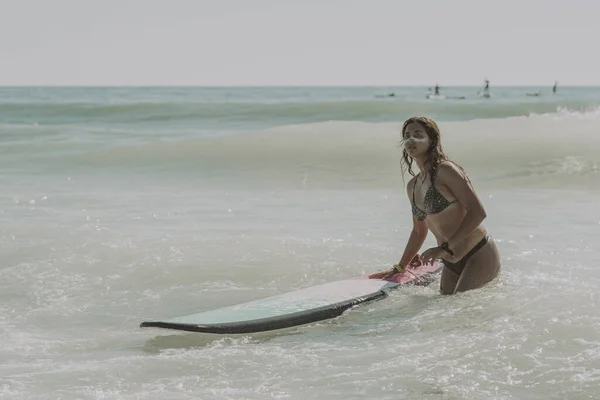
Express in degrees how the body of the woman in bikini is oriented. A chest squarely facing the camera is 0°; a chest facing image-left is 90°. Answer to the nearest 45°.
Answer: approximately 45°

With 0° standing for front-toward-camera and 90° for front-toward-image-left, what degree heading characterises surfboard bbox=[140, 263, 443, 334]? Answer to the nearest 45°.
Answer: approximately 45°
